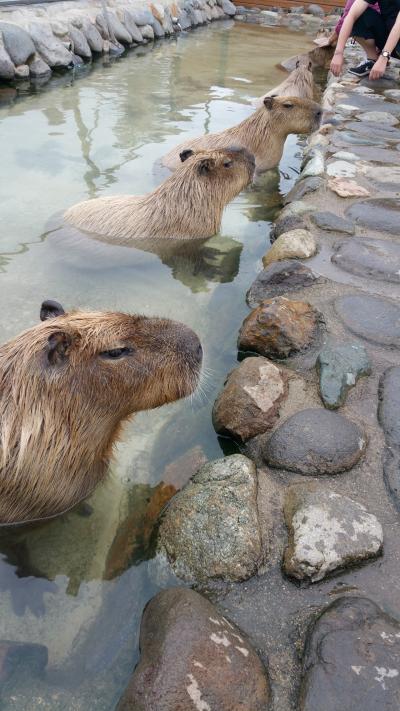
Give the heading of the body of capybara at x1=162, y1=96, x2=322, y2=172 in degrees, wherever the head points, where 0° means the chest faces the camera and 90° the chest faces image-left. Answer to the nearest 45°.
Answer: approximately 270°

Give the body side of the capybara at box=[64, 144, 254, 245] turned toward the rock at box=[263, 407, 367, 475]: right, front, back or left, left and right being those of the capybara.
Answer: right

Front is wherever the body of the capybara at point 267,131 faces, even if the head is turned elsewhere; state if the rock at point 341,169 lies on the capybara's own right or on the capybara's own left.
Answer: on the capybara's own right

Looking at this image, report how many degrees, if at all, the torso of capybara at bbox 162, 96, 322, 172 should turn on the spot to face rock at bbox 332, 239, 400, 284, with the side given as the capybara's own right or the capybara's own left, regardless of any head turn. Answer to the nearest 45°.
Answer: approximately 90° to the capybara's own right

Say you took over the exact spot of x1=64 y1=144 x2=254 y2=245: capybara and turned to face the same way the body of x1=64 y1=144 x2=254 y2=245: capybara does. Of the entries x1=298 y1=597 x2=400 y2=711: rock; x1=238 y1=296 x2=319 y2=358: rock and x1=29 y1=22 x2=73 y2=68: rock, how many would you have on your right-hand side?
2

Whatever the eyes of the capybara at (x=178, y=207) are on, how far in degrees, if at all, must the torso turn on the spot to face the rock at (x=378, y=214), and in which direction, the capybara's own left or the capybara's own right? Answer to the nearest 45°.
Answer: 0° — it already faces it

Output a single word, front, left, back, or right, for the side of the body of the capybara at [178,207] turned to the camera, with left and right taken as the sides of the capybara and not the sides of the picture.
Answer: right

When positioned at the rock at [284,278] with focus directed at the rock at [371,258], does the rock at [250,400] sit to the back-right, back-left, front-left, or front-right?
back-right

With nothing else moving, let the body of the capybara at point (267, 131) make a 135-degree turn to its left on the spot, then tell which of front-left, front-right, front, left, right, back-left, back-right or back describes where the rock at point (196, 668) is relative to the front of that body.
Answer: back-left

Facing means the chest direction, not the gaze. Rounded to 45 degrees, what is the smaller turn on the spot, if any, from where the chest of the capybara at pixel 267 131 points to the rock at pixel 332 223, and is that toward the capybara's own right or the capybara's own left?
approximately 90° to the capybara's own right

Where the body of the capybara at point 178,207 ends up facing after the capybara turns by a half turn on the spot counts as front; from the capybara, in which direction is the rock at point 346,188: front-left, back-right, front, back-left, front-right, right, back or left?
back

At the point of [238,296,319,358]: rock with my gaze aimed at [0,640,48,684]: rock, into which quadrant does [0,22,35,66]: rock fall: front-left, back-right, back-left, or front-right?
back-right

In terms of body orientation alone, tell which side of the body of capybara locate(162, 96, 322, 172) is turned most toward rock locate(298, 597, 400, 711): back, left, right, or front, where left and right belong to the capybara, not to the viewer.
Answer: right

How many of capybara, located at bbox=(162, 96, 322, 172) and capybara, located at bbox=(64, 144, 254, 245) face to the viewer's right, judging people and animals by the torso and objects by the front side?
2
